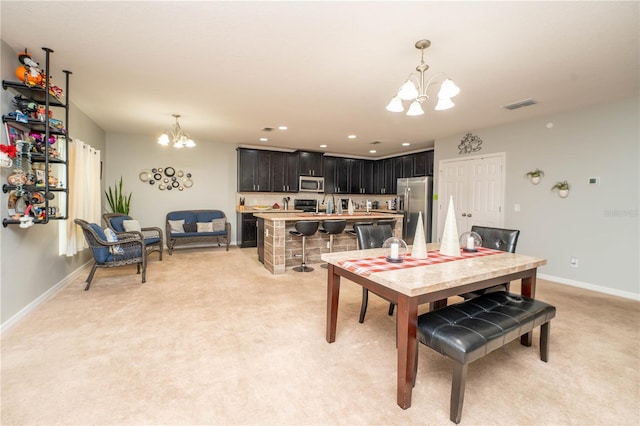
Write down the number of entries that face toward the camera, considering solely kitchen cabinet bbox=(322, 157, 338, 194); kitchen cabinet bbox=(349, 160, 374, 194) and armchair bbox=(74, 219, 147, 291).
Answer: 2

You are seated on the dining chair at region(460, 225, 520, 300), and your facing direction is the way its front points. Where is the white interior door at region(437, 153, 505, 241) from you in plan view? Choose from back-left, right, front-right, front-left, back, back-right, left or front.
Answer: back-right

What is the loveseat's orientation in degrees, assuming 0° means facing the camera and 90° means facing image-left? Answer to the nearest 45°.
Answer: approximately 0°

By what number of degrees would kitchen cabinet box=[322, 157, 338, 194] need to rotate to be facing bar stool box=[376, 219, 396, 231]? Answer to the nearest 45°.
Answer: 0° — it already faces it

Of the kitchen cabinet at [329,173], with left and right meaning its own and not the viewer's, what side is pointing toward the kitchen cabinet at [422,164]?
left

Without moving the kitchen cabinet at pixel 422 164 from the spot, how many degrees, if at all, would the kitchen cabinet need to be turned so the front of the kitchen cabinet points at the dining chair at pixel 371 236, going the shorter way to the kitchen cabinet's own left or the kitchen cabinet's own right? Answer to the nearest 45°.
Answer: approximately 45° to the kitchen cabinet's own left

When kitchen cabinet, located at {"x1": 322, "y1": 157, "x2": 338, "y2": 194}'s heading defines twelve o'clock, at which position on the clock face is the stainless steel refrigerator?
The stainless steel refrigerator is roughly at 10 o'clock from the kitchen cabinet.

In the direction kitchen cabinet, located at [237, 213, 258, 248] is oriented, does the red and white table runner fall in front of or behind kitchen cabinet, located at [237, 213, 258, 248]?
in front
